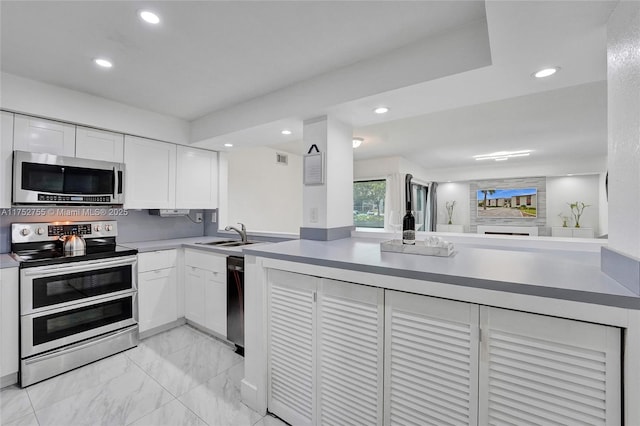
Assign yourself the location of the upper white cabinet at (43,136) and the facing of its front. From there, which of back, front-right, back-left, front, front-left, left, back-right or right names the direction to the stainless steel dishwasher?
front-left

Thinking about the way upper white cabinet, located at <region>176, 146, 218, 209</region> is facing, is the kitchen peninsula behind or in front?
in front

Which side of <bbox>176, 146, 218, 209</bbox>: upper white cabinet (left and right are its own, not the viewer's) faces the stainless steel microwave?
right

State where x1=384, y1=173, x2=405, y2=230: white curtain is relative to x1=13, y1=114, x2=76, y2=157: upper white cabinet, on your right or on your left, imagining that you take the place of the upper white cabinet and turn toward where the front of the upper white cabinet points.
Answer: on your left

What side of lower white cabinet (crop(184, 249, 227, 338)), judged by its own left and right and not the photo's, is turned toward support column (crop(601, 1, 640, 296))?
left

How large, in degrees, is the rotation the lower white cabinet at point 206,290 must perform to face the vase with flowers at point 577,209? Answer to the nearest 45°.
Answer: approximately 135° to its left
